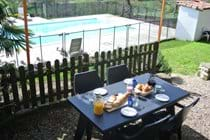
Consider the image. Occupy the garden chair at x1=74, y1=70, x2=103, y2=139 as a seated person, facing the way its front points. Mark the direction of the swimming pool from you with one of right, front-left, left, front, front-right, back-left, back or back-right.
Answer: back-left

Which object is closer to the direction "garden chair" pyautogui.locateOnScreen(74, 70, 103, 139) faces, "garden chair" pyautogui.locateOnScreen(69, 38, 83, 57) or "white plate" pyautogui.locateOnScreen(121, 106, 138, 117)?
the white plate

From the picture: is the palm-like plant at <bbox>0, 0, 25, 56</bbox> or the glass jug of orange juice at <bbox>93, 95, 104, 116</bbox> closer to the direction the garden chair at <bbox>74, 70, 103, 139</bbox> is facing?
the glass jug of orange juice

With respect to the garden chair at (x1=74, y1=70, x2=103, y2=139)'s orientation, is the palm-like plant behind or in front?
behind

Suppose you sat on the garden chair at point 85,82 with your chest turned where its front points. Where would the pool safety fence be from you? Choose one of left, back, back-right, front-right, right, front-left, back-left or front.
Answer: back-left

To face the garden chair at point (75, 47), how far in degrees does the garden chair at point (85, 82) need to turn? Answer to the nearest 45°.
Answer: approximately 135° to its left

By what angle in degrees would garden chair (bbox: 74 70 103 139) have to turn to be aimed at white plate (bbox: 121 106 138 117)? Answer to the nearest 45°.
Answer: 0° — it already faces it

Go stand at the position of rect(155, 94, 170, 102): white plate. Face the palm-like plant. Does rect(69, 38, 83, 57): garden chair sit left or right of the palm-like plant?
right

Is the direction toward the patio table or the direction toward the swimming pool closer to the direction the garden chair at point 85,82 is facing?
the patio table

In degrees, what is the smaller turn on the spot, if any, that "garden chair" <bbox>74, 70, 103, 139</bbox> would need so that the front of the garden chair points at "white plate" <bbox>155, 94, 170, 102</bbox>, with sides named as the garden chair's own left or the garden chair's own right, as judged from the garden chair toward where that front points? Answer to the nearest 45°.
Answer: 0° — it already faces it

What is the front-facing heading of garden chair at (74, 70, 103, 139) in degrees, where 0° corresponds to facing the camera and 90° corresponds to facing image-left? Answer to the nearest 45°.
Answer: approximately 315°

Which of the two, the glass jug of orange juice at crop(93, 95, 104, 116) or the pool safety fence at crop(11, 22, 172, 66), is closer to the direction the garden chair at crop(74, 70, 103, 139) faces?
the glass jug of orange juice

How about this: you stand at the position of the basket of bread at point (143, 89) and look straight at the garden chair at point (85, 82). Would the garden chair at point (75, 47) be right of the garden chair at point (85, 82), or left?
right

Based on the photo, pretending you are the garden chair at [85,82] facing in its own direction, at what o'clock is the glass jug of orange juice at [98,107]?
The glass jug of orange juice is roughly at 1 o'clock from the garden chair.

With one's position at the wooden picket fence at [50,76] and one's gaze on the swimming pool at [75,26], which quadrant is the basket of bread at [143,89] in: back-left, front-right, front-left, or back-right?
back-right
